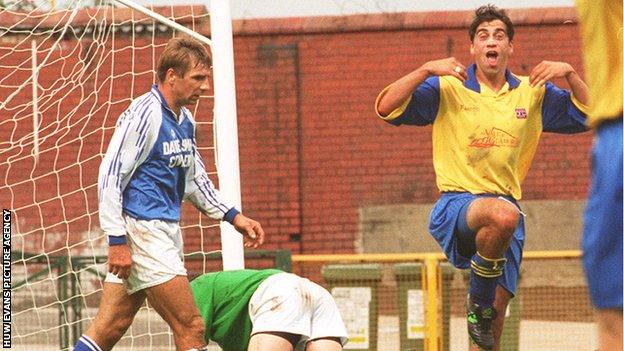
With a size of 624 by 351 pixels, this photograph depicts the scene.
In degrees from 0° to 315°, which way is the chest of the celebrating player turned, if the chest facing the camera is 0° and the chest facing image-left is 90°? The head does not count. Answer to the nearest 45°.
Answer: approximately 0°

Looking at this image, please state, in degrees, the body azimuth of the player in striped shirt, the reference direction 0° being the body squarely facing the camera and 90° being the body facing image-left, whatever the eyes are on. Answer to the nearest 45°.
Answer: approximately 315°

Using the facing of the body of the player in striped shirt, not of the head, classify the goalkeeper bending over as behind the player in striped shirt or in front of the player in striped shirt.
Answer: in front

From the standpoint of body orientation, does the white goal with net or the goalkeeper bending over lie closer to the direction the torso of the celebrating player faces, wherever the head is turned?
the goalkeeper bending over

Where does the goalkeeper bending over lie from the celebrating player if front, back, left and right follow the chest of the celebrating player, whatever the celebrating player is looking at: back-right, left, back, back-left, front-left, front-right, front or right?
front-right

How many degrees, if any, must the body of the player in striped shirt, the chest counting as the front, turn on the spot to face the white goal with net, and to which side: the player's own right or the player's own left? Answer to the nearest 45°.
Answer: approximately 135° to the player's own left

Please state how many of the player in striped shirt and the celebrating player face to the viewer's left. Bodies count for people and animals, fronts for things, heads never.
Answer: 0

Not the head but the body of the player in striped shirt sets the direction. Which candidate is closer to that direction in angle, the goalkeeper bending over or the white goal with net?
the goalkeeper bending over

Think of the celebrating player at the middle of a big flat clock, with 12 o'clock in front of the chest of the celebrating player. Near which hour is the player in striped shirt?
The player in striped shirt is roughly at 2 o'clock from the celebrating player.
